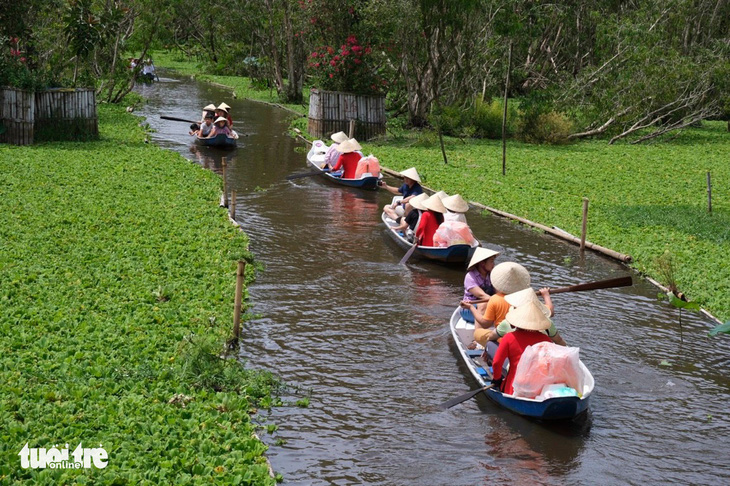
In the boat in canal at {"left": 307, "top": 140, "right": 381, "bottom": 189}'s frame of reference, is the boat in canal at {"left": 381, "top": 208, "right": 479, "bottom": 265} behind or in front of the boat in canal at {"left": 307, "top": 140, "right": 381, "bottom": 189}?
behind

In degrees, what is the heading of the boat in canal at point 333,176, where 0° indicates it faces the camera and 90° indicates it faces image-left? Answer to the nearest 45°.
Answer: approximately 135°

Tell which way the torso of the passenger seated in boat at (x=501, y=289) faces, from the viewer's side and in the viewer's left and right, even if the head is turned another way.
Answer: facing away from the viewer and to the left of the viewer

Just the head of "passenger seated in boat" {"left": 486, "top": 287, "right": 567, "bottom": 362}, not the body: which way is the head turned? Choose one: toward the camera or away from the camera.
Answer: away from the camera

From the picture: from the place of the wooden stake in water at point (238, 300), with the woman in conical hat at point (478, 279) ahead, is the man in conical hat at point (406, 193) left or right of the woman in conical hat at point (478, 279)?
left

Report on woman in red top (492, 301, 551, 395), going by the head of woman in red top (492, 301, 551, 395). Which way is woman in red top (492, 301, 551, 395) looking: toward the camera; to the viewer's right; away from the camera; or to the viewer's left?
away from the camera

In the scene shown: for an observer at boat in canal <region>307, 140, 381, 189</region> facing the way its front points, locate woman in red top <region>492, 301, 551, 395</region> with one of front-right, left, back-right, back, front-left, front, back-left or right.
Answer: back-left

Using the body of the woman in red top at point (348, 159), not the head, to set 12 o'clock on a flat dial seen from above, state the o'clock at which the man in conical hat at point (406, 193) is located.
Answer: The man in conical hat is roughly at 7 o'clock from the woman in red top.

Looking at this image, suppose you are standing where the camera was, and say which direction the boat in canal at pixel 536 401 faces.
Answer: facing away from the viewer and to the left of the viewer

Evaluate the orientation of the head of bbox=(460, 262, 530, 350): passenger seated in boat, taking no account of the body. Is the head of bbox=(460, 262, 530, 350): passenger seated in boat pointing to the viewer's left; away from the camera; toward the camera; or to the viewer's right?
away from the camera

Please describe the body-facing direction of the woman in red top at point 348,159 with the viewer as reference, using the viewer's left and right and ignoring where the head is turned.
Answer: facing away from the viewer and to the left of the viewer
